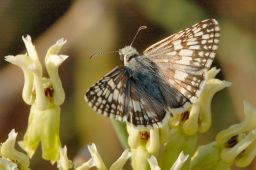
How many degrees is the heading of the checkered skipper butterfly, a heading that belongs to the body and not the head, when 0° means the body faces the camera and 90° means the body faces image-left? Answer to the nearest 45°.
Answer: approximately 135°

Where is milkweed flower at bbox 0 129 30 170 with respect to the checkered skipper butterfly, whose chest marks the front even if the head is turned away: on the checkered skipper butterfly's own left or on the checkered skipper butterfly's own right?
on the checkered skipper butterfly's own left
